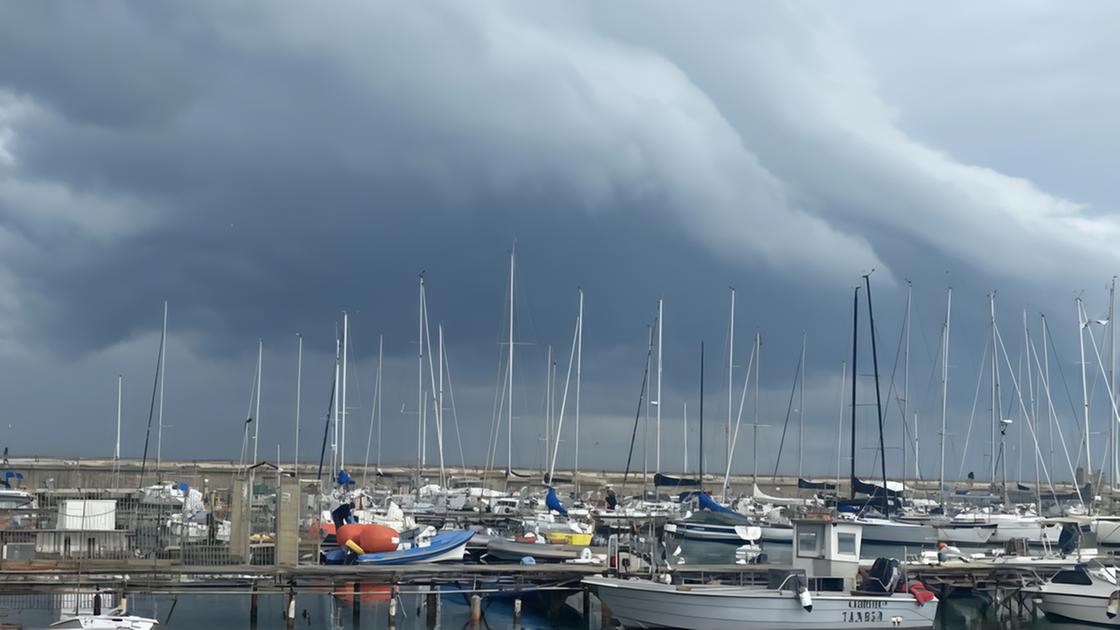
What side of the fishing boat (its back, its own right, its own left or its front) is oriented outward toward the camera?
left

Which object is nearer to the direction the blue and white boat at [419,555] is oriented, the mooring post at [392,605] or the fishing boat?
the fishing boat

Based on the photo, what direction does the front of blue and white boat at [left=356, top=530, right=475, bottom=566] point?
to the viewer's right

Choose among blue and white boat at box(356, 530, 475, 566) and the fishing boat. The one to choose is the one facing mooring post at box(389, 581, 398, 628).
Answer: the fishing boat

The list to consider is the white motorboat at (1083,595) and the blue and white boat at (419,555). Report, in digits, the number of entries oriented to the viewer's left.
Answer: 1

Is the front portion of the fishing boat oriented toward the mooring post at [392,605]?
yes

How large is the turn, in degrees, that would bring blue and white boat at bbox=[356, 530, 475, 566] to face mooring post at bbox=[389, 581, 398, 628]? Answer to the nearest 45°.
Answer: approximately 90° to its right

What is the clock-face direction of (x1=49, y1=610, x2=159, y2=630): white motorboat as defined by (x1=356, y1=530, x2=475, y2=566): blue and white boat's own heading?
The white motorboat is roughly at 4 o'clock from the blue and white boat.
